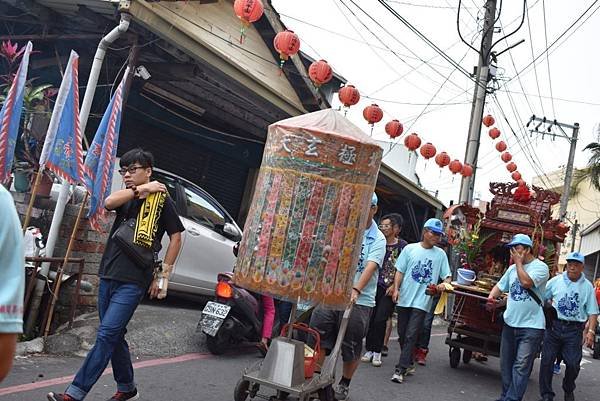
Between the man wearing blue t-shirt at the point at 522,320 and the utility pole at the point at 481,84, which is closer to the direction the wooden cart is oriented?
the man wearing blue t-shirt

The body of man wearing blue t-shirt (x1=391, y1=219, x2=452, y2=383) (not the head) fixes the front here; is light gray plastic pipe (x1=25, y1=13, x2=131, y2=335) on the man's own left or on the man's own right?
on the man's own right

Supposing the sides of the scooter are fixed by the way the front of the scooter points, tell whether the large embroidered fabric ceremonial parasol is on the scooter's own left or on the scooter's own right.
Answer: on the scooter's own right

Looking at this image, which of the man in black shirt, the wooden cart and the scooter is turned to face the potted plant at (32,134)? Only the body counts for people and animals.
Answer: the wooden cart

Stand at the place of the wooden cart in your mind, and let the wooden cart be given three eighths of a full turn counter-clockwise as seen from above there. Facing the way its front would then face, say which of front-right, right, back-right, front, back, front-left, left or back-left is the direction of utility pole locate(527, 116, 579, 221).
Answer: left

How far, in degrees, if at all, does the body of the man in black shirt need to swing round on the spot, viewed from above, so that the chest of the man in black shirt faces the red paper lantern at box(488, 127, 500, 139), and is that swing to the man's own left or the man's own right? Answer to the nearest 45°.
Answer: approximately 180°

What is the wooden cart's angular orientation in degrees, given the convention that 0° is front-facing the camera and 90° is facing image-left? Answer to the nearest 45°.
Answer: approximately 45°

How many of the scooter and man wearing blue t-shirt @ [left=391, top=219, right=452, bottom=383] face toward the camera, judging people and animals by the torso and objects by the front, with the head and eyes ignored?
1

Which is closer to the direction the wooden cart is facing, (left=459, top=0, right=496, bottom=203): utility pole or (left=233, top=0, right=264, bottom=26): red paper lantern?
the red paper lantern

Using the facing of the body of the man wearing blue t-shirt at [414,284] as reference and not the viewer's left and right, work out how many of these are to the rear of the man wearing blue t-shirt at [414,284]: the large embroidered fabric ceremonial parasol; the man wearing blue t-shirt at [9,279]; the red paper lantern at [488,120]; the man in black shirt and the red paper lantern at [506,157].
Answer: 2

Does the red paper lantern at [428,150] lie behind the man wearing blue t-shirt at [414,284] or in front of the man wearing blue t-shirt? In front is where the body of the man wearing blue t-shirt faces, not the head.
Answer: behind
